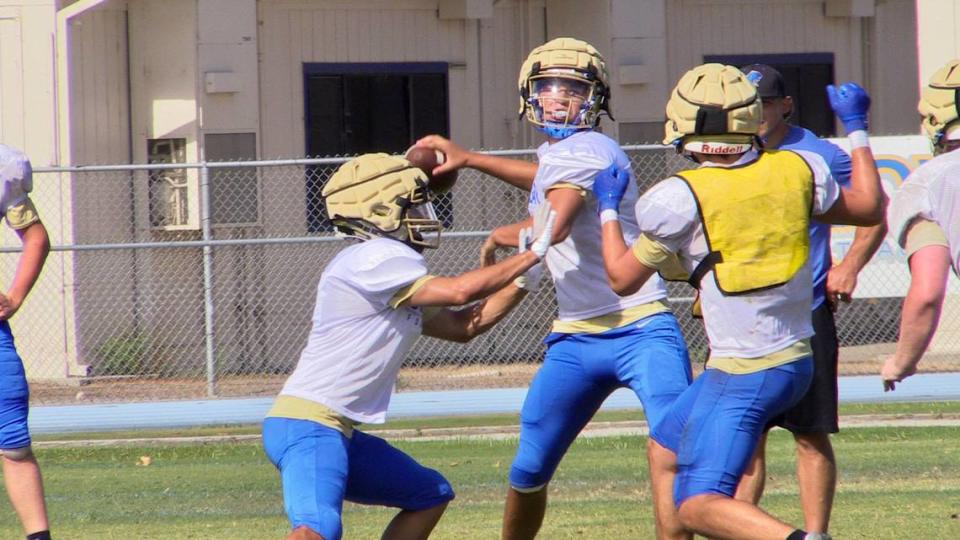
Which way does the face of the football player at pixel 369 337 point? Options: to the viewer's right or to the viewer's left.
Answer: to the viewer's right

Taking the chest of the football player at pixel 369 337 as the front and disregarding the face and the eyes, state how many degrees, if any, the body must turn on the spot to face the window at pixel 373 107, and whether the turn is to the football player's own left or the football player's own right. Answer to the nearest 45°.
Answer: approximately 90° to the football player's own left

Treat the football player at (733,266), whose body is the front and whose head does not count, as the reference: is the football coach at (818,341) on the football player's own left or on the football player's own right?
on the football player's own right

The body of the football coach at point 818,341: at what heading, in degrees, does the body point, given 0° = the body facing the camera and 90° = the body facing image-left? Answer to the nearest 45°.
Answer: approximately 45°

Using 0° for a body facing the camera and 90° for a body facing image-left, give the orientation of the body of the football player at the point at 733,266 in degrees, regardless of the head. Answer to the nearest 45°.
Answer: approximately 135°

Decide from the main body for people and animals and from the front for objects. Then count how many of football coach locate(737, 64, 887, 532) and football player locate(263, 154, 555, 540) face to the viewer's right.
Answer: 1

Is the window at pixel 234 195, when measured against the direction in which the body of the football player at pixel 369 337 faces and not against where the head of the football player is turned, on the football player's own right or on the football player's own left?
on the football player's own left

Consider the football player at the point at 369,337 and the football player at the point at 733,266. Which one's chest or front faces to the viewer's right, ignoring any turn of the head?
the football player at the point at 369,337

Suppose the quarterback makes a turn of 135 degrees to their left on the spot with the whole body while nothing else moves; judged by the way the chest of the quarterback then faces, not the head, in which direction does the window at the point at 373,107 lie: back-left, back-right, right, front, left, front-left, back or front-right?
left

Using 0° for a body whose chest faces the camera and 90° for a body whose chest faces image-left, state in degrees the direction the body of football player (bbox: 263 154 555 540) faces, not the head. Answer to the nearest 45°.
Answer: approximately 270°
